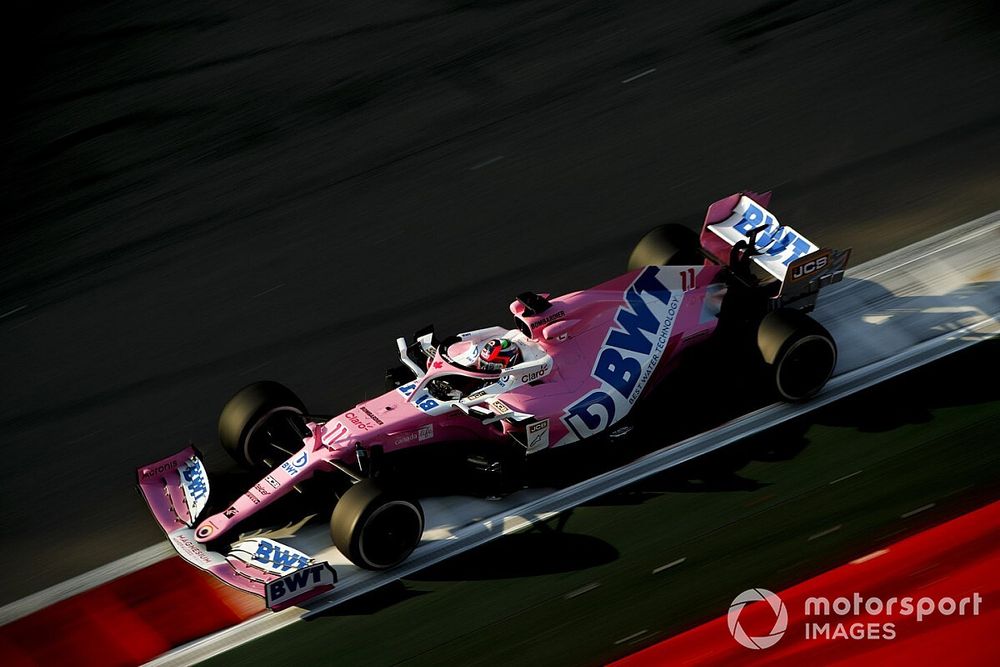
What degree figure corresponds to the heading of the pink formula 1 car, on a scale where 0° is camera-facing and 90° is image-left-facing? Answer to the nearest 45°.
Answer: approximately 45°
